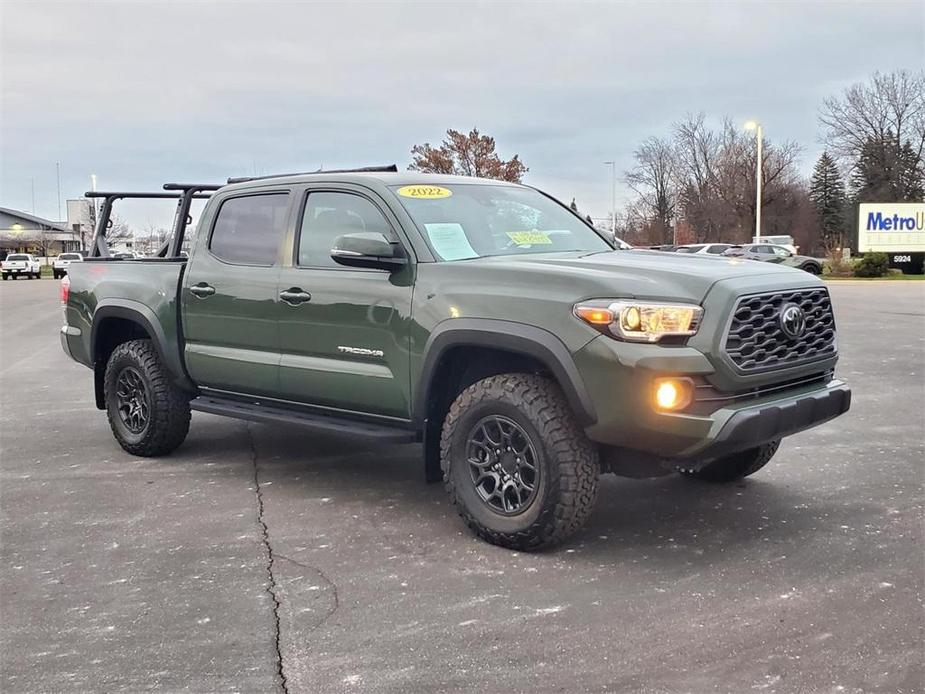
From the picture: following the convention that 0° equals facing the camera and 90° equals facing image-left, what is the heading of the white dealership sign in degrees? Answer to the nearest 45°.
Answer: approximately 0°

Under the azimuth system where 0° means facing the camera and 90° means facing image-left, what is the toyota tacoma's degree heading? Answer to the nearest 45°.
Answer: approximately 315°

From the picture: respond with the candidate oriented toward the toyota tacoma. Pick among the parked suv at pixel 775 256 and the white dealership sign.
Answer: the white dealership sign

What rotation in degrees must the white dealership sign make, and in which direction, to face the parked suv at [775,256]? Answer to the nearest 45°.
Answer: approximately 45° to its right

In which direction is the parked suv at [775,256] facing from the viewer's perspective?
to the viewer's right

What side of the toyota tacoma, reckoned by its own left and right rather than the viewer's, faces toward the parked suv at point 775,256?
left

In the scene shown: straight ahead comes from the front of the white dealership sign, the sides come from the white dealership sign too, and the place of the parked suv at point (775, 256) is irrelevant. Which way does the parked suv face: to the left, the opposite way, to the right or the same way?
to the left

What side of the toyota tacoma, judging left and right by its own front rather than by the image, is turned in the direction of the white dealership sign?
left

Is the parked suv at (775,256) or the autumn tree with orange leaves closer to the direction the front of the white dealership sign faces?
the parked suv

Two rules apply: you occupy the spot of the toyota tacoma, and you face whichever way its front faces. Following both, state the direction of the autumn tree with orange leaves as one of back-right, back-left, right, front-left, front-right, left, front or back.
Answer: back-left

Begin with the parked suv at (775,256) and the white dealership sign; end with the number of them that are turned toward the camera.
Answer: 1
